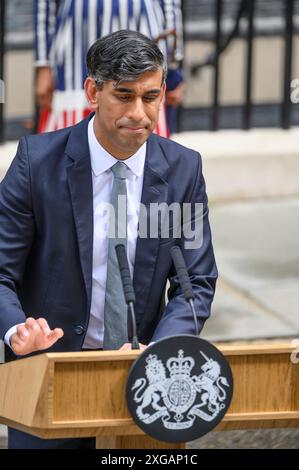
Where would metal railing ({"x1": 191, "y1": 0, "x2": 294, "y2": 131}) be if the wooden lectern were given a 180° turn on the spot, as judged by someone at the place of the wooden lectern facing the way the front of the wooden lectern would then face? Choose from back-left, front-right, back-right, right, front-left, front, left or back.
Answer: front

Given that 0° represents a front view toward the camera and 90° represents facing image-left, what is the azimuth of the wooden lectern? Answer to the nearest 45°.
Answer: approximately 0°

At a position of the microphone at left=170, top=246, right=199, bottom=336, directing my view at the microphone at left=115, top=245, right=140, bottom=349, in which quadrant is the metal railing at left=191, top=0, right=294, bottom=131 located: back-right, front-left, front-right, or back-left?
back-right

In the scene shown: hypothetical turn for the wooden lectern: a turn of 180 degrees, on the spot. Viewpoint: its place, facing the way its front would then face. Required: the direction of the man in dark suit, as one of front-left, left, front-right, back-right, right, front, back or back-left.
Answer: front
